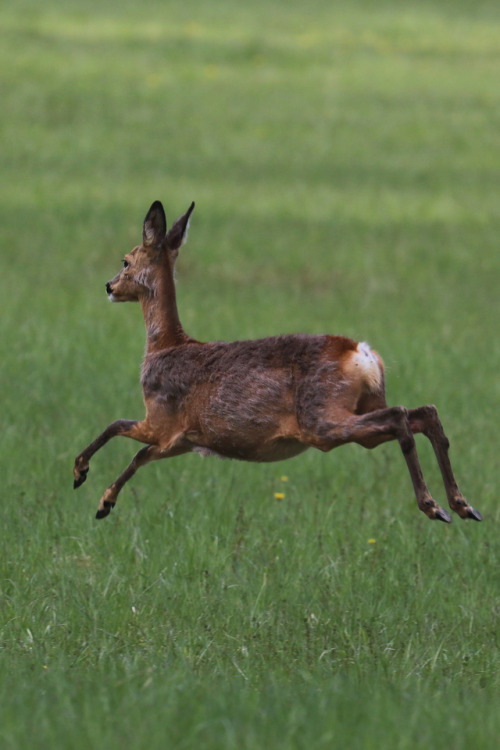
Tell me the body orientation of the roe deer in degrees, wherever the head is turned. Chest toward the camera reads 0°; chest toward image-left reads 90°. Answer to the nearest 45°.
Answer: approximately 90°
